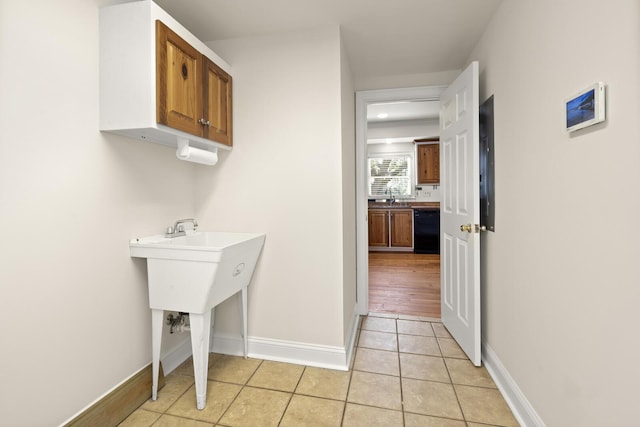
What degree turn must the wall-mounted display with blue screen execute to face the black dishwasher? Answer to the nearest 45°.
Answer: approximately 90° to its right

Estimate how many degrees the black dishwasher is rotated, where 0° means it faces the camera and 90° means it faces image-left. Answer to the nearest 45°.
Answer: approximately 0°

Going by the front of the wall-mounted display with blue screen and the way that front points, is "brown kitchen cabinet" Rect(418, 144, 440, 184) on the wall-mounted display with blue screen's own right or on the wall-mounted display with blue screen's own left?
on the wall-mounted display with blue screen's own right

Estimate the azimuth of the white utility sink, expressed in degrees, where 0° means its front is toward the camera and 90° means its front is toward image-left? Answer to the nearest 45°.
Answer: approximately 315°

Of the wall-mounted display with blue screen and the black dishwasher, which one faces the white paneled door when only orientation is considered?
the black dishwasher

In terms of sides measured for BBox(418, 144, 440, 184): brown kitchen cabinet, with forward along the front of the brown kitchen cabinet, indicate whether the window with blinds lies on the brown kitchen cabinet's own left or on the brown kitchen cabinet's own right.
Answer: on the brown kitchen cabinet's own right

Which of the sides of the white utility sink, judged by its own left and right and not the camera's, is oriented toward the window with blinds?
left

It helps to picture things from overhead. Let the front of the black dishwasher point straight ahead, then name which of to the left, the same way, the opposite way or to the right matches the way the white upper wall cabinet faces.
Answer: to the left

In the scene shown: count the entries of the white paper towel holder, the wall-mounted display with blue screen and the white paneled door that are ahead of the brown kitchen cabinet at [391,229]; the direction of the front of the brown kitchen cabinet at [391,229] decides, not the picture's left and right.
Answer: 3

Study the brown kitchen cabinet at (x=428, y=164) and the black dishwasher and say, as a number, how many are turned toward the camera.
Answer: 2
